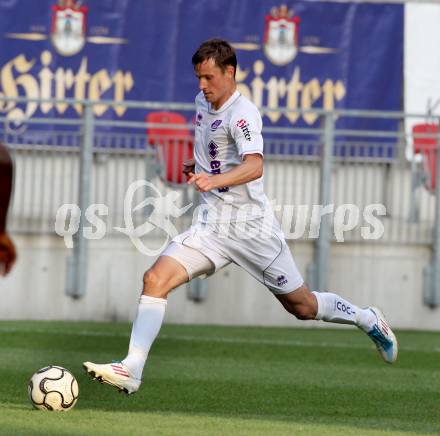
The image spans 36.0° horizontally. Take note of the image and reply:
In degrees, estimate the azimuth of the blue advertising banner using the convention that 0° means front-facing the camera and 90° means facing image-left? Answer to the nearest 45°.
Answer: approximately 0°

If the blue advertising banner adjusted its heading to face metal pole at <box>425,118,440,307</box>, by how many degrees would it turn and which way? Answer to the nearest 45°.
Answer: approximately 45° to its left

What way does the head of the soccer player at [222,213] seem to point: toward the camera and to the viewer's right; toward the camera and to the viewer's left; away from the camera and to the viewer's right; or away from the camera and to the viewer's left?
toward the camera and to the viewer's left

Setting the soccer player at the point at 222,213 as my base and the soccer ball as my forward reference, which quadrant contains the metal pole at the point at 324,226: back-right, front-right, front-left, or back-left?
back-right

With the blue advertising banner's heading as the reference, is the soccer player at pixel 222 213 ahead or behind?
ahead
